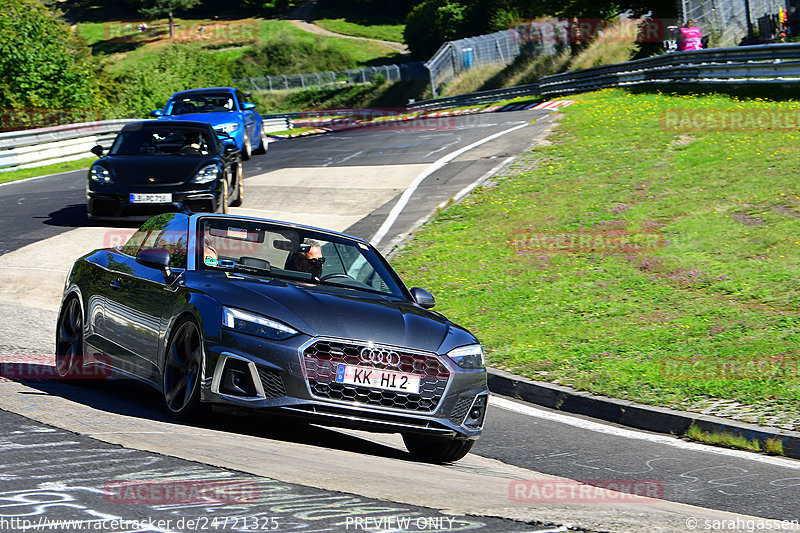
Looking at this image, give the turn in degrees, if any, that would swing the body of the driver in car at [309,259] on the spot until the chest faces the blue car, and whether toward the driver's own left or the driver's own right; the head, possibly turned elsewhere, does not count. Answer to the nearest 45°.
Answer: approximately 135° to the driver's own left

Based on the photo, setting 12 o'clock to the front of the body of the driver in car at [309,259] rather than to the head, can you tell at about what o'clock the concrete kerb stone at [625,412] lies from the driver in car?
The concrete kerb stone is roughly at 10 o'clock from the driver in car.

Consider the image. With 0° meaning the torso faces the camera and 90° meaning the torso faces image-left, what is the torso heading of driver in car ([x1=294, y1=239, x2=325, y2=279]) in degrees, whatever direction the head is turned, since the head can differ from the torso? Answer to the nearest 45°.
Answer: approximately 315°

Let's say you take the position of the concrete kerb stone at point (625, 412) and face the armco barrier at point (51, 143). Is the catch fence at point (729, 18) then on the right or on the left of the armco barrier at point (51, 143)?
right

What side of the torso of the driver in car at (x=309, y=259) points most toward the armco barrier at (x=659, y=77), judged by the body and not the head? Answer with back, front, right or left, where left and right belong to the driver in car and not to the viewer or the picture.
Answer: left

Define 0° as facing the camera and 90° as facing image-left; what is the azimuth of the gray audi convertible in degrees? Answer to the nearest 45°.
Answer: approximately 315°

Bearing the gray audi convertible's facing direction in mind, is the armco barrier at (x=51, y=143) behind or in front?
behind

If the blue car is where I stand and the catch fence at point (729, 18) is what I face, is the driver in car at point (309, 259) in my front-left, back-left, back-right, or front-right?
back-right
